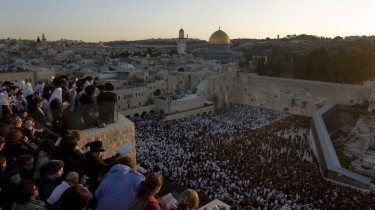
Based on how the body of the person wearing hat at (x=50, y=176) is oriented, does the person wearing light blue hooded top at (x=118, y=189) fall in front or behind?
in front

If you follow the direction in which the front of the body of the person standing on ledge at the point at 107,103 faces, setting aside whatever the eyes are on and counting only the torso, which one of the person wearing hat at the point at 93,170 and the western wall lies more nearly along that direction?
the western wall

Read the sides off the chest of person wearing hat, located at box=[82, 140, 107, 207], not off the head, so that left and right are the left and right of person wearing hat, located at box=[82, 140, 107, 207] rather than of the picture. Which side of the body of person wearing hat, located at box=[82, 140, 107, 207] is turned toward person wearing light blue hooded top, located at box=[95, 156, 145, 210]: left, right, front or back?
right

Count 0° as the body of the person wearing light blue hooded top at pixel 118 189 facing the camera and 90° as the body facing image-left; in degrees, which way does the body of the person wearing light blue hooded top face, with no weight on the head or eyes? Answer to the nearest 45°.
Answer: approximately 225°

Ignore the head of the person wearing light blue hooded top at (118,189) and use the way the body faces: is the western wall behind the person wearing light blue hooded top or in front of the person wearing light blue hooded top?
in front

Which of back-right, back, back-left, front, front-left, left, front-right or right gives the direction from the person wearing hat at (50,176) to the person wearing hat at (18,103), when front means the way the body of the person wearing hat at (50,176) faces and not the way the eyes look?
left

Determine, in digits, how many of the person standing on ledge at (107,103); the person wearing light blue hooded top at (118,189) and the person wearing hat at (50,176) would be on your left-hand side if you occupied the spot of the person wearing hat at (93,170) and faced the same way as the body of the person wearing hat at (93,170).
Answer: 1

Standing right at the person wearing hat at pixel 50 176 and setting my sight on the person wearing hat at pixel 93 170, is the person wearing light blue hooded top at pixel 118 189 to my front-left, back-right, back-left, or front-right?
front-right
